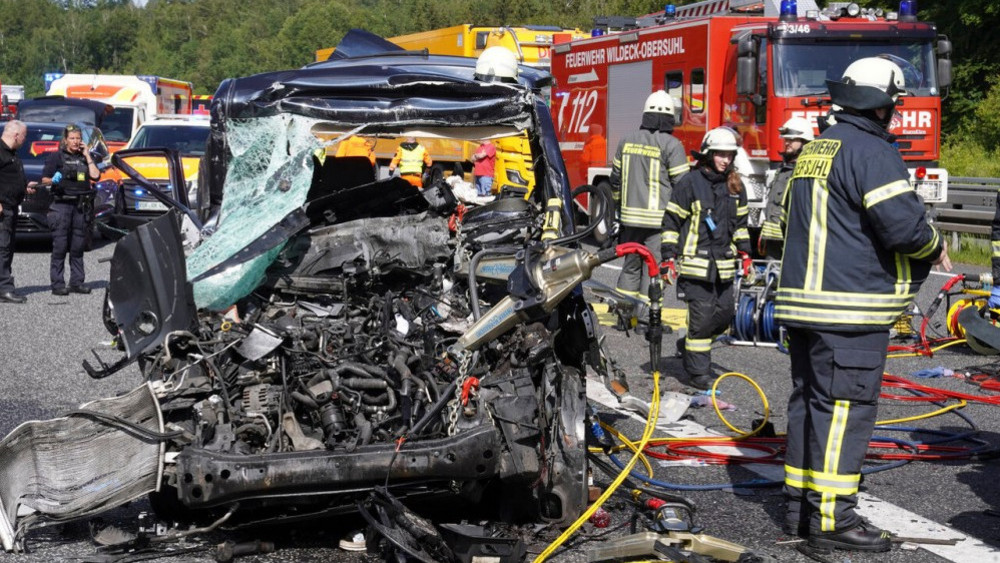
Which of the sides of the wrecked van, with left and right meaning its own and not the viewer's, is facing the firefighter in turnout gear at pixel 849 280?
left

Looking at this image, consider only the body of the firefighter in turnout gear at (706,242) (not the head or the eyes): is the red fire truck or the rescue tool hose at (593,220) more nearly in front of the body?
the rescue tool hose

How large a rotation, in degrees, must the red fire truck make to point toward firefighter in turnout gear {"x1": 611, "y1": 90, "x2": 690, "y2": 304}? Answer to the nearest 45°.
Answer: approximately 45° to its right

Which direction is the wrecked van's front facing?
toward the camera

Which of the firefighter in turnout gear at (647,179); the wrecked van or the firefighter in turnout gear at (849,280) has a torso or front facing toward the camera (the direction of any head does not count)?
the wrecked van

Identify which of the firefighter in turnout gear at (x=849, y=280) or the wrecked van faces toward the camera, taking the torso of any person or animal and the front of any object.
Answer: the wrecked van

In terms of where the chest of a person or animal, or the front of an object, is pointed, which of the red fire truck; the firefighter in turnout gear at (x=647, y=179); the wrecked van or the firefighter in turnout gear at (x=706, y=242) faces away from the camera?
the firefighter in turnout gear at (x=647, y=179)

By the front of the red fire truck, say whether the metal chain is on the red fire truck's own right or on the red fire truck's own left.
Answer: on the red fire truck's own right

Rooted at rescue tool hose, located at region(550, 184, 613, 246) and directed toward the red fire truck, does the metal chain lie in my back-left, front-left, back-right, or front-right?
back-left

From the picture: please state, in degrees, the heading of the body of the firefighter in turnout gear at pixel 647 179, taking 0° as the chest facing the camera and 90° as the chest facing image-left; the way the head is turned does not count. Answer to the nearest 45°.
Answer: approximately 180°

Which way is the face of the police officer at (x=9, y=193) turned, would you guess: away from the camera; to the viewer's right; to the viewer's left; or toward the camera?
to the viewer's right

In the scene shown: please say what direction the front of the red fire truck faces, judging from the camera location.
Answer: facing the viewer and to the right of the viewer

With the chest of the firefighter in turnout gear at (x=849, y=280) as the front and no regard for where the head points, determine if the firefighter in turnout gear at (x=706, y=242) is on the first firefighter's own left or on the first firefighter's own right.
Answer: on the first firefighter's own left

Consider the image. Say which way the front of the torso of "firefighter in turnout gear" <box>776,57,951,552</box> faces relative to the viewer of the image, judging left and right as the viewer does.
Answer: facing away from the viewer and to the right of the viewer

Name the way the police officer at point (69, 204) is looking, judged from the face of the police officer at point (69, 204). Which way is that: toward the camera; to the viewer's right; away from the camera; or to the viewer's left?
toward the camera

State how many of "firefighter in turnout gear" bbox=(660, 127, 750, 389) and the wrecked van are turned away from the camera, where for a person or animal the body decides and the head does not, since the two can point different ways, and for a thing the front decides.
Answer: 0

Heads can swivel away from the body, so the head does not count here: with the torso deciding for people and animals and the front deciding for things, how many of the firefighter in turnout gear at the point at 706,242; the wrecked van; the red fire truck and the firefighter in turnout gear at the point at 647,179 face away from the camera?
1
